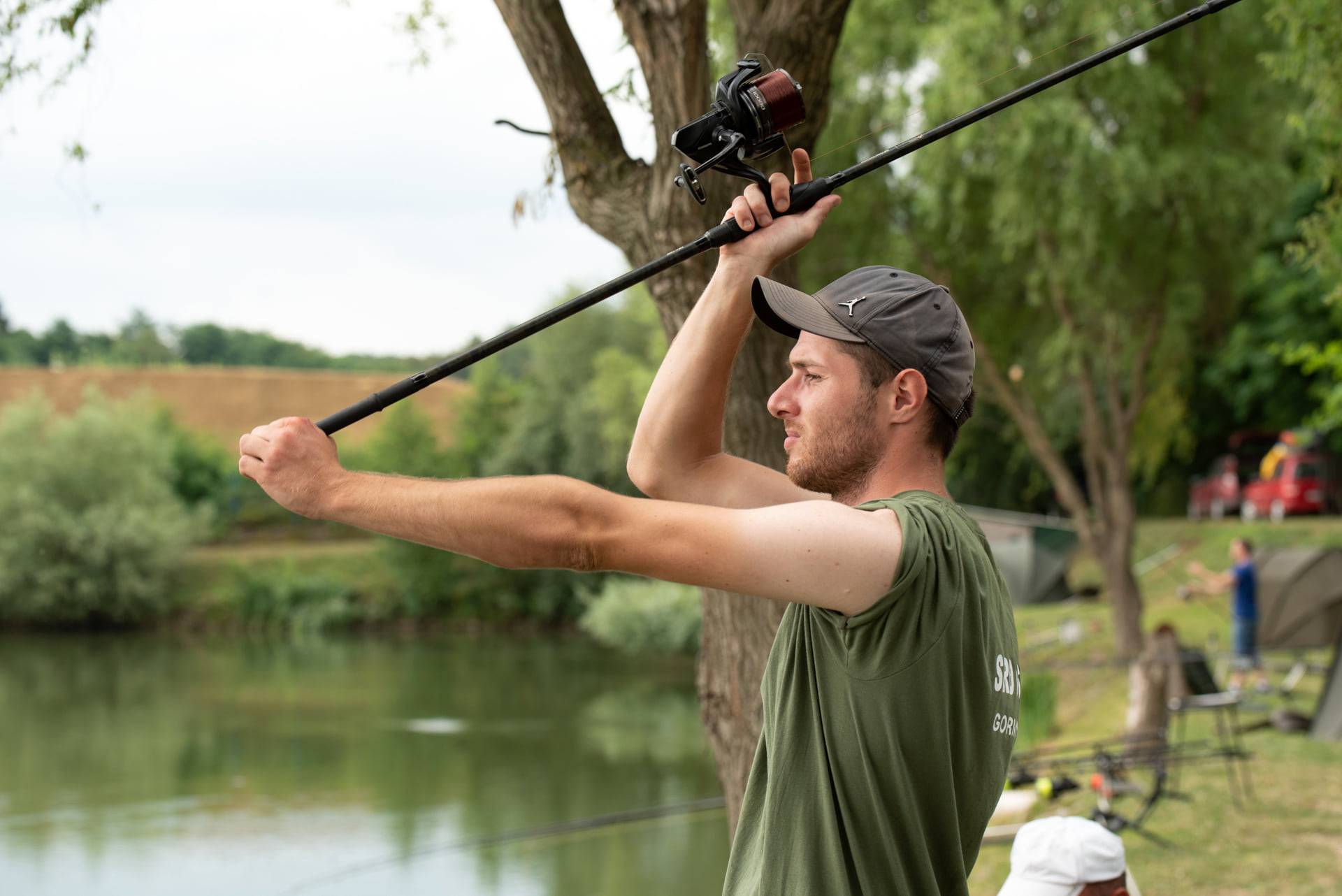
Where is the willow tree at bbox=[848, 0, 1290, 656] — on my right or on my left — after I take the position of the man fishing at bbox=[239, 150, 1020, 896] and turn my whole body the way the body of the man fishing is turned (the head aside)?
on my right

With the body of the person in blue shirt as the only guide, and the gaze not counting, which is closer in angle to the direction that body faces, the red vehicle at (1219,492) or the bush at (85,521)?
the bush

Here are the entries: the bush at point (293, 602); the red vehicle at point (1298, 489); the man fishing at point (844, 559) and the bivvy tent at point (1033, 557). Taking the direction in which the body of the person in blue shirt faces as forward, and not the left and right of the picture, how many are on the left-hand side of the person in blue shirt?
1

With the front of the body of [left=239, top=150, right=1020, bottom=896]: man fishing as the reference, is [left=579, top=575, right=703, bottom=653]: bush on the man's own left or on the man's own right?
on the man's own right

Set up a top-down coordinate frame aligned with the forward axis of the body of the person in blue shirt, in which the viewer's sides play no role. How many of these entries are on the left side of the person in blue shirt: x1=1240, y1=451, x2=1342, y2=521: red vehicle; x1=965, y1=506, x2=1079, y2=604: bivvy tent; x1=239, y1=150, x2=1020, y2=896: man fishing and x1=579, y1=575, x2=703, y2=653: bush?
1

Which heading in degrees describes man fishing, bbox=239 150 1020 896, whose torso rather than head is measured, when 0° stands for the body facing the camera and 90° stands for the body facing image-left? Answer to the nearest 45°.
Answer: approximately 90°

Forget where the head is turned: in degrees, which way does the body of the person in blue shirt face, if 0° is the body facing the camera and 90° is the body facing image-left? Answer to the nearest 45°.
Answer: approximately 90°

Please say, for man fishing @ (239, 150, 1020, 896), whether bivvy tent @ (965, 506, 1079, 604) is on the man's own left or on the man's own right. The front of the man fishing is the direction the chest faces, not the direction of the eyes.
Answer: on the man's own right

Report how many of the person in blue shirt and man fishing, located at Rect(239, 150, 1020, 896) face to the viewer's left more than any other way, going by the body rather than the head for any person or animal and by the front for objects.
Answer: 2

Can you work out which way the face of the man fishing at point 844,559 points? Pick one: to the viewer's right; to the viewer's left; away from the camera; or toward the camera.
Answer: to the viewer's left
